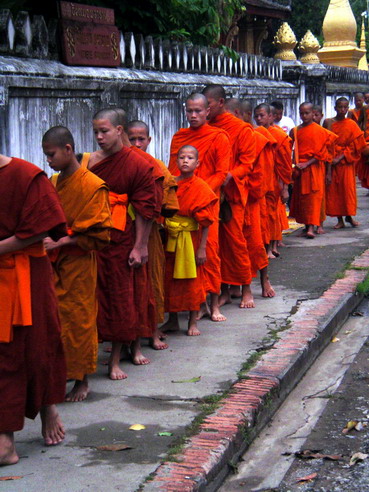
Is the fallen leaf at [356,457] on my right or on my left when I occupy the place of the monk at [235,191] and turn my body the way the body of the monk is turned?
on my left

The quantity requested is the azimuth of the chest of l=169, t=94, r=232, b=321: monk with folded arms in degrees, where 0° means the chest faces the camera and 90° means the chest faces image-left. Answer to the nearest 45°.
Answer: approximately 0°

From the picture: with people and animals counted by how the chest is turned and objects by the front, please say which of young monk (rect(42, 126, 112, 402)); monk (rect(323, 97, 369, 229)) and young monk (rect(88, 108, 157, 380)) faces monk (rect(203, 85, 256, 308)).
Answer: monk (rect(323, 97, 369, 229))

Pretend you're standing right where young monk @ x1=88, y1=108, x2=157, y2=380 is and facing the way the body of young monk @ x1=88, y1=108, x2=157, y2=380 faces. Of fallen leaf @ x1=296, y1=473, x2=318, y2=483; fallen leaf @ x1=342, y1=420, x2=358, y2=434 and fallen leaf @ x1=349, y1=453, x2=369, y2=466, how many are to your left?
3

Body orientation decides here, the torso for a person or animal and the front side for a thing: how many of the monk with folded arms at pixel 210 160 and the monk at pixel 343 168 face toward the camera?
2

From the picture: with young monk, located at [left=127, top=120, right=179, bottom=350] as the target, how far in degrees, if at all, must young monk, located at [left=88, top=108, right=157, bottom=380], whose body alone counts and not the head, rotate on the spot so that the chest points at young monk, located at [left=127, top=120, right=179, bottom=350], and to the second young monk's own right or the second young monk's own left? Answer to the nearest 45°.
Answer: approximately 135° to the second young monk's own right

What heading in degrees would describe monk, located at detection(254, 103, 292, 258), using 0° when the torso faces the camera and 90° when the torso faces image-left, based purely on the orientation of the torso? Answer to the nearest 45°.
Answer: approximately 45°

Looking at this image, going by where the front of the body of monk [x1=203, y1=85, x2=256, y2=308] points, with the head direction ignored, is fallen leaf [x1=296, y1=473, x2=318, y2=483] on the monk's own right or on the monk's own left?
on the monk's own left
